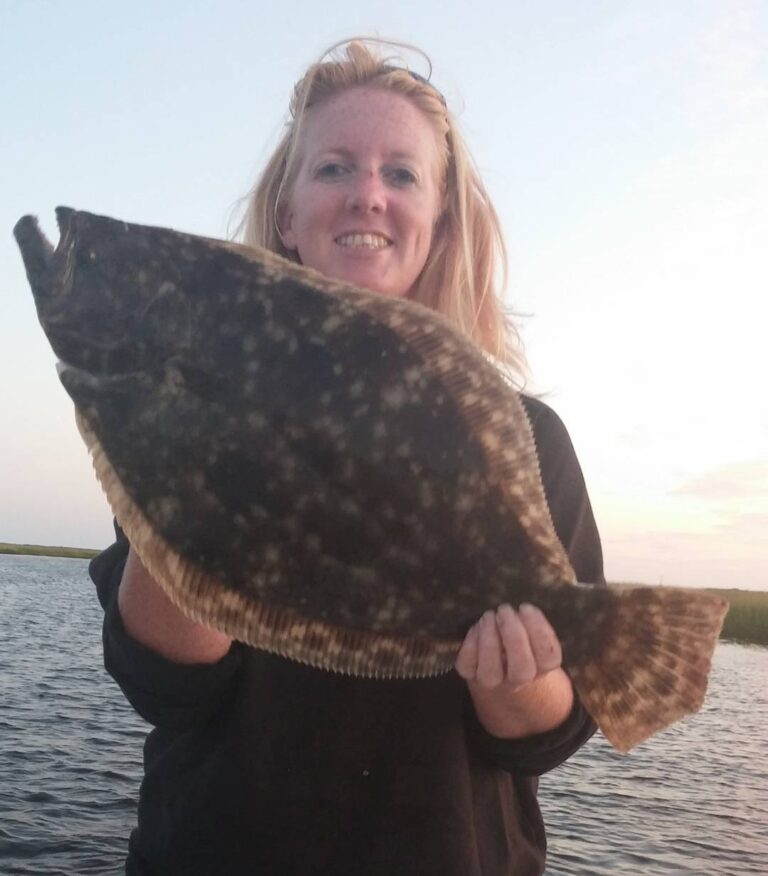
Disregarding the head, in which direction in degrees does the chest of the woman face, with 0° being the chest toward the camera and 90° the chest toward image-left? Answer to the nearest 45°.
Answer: approximately 0°
